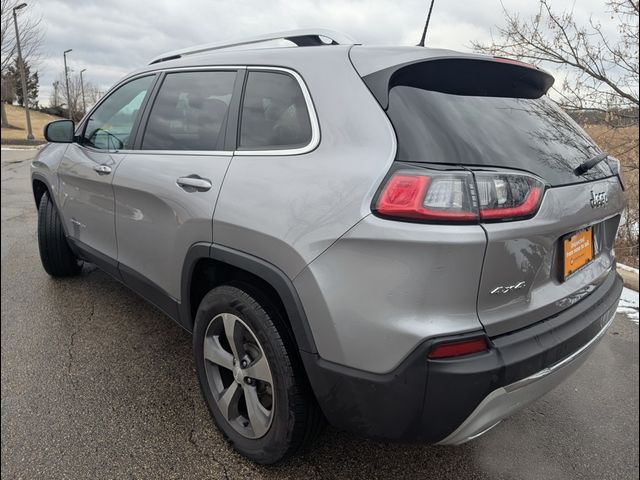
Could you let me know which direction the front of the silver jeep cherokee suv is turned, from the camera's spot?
facing away from the viewer and to the left of the viewer

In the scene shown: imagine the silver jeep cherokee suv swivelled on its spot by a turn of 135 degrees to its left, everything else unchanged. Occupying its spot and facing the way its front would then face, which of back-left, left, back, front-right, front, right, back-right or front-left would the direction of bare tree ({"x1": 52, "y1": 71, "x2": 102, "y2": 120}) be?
back-right

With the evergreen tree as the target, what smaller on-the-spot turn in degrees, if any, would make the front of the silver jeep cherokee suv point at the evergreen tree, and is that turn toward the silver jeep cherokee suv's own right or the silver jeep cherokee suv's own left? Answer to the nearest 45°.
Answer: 0° — it already faces it
